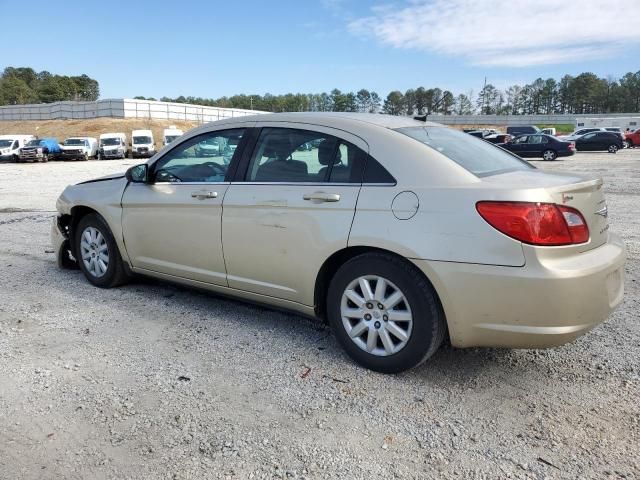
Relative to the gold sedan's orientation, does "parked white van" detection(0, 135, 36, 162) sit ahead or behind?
ahead

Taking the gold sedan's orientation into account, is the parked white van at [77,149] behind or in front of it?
in front

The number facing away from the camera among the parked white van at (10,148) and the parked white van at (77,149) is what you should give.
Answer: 0

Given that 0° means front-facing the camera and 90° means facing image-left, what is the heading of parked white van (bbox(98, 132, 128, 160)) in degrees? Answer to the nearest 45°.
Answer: approximately 45°

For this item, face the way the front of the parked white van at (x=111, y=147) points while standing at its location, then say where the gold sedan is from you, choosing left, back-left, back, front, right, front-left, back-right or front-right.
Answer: front-left

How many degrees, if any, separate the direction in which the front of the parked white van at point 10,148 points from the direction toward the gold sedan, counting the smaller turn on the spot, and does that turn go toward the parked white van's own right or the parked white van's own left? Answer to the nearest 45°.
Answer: approximately 45° to the parked white van's own left

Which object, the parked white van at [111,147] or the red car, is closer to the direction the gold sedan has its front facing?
the parked white van

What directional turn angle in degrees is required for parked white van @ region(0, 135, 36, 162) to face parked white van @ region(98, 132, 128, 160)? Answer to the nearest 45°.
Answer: approximately 135° to its left

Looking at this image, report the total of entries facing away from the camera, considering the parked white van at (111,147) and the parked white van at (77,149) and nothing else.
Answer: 0

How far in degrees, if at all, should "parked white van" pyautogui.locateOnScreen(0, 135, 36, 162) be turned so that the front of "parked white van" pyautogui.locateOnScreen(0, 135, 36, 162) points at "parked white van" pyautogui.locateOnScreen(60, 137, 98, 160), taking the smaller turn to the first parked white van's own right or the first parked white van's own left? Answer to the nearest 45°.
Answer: approximately 135° to the first parked white van's own left

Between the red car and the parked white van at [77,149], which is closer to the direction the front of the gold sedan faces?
the parked white van

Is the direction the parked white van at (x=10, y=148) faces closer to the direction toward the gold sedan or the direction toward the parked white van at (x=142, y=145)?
the gold sedan

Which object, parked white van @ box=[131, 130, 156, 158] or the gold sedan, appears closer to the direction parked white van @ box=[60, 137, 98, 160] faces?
the gold sedan

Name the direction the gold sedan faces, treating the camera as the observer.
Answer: facing away from the viewer and to the left of the viewer
